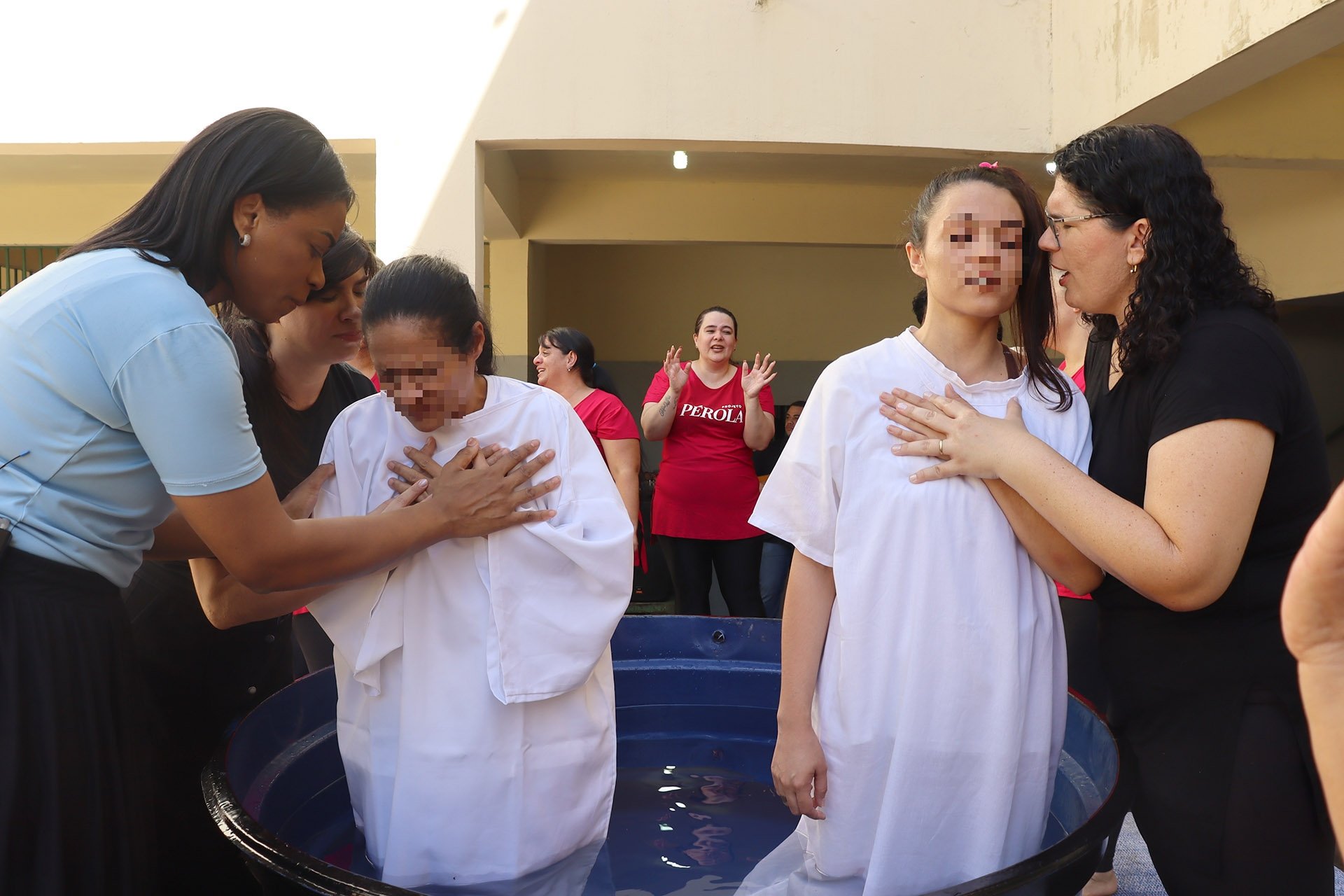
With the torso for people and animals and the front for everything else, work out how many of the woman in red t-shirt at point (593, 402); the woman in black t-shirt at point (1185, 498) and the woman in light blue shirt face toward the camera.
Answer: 0

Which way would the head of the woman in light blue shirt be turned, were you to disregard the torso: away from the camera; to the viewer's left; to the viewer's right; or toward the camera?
to the viewer's right

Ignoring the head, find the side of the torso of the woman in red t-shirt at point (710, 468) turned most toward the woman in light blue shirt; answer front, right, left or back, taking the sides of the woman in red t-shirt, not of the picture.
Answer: front

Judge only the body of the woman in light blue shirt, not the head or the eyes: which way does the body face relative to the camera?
to the viewer's right

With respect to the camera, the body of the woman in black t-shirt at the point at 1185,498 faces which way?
to the viewer's left

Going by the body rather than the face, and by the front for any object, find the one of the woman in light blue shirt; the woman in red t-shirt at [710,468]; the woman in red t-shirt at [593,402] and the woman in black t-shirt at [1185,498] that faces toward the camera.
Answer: the woman in red t-shirt at [710,468]

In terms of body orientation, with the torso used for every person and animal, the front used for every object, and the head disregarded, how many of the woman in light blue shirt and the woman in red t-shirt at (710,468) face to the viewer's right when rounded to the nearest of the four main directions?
1

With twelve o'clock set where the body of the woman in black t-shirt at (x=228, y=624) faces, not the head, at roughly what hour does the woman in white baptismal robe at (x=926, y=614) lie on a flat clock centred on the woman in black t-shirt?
The woman in white baptismal robe is roughly at 12 o'clock from the woman in black t-shirt.

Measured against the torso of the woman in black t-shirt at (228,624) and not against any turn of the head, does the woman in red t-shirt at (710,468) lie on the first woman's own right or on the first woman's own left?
on the first woman's own left

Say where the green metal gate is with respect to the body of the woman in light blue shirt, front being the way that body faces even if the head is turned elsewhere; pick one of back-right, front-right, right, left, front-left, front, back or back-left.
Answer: left

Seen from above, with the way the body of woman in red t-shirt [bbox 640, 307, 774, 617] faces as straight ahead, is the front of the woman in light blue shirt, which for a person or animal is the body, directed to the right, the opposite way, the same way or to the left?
to the left

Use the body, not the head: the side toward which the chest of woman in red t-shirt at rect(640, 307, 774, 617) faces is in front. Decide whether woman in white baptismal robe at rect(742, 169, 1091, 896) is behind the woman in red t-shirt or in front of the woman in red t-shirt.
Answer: in front

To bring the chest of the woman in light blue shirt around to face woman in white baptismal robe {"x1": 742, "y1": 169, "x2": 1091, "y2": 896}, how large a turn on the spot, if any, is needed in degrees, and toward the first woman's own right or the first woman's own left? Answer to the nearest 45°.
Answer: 0° — they already face them

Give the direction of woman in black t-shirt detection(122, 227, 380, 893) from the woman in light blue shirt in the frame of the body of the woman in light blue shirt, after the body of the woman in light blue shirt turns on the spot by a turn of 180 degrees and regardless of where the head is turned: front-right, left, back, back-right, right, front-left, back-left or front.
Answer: right

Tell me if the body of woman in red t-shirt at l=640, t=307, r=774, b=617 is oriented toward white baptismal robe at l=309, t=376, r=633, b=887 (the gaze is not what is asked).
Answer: yes
